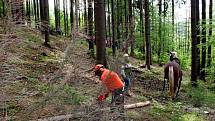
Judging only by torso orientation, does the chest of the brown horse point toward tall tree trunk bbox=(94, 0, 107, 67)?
no

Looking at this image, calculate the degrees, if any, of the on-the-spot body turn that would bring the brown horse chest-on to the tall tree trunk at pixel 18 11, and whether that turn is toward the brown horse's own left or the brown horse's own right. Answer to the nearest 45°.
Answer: approximately 90° to the brown horse's own left
